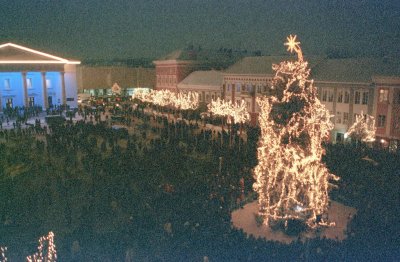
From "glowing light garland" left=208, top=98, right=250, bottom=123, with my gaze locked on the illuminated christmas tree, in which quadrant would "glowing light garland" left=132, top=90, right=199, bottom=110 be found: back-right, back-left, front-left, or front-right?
back-right

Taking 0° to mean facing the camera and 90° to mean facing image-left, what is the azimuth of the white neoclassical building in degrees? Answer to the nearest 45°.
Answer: approximately 0°

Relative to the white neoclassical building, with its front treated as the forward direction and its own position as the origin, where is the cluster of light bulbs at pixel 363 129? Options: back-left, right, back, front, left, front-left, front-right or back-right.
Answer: front-left

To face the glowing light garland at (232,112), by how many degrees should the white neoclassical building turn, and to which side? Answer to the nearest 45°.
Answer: approximately 45° to its left

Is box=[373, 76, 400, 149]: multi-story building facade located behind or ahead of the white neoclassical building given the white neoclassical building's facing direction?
ahead

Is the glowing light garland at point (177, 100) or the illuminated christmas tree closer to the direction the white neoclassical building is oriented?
the illuminated christmas tree

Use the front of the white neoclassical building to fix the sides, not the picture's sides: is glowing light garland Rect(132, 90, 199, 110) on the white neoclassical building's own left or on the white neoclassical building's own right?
on the white neoclassical building's own left

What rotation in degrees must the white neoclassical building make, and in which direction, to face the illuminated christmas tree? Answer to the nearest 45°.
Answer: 0° — it already faces it

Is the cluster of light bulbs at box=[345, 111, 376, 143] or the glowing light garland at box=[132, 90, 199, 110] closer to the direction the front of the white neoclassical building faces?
the cluster of light bulbs

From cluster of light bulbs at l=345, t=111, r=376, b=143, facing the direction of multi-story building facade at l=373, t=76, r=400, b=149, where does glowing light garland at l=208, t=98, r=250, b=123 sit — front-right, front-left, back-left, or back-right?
back-left
